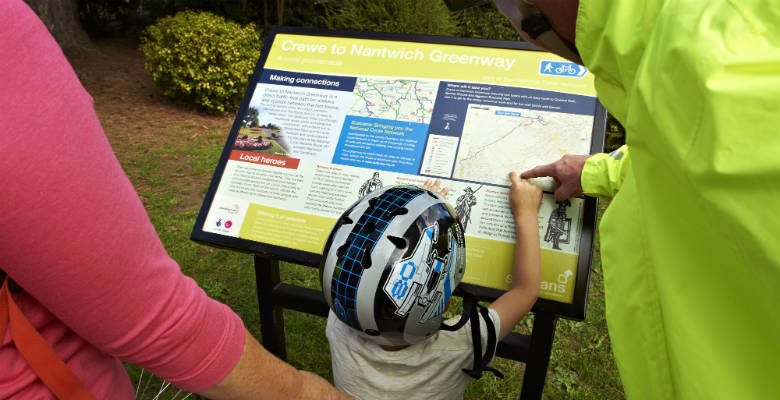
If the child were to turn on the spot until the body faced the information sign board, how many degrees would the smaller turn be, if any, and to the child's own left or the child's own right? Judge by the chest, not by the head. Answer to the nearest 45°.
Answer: approximately 45° to the child's own left

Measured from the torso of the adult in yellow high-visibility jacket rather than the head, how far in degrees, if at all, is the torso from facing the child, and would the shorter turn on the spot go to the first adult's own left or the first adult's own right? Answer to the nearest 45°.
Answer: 0° — they already face them

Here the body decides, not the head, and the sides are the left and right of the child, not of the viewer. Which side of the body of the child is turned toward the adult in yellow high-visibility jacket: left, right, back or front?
right

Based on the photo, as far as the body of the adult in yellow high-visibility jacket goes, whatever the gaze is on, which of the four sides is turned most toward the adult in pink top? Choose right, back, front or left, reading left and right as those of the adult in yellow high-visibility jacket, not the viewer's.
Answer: left

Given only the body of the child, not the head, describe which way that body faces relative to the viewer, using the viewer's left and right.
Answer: facing away from the viewer and to the right of the viewer

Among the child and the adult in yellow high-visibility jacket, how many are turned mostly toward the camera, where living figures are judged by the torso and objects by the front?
0

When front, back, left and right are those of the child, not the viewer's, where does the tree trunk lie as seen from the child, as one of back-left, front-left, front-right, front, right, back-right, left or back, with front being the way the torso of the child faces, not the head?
left

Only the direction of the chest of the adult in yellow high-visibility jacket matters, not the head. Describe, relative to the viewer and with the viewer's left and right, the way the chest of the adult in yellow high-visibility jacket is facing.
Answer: facing away from the viewer and to the left of the viewer

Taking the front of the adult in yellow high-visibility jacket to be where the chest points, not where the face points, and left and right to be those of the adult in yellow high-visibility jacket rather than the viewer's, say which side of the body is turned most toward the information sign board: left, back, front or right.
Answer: front
